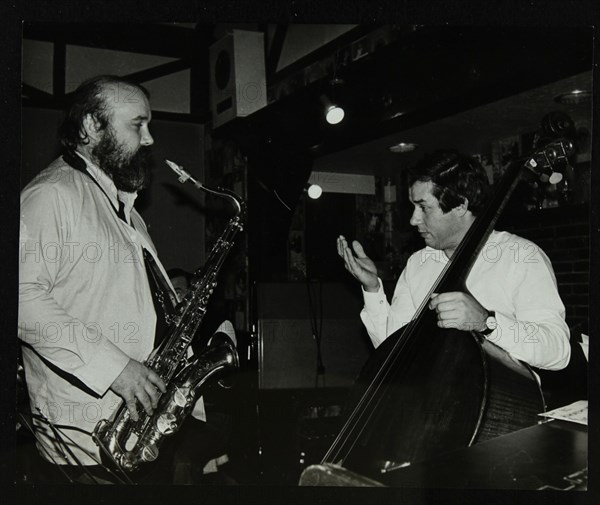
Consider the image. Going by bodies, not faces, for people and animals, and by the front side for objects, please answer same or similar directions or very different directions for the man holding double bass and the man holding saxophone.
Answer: very different directions

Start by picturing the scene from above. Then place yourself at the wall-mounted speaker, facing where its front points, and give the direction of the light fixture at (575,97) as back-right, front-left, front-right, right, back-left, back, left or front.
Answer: back-left

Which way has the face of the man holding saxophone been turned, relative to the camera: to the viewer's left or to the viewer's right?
to the viewer's right

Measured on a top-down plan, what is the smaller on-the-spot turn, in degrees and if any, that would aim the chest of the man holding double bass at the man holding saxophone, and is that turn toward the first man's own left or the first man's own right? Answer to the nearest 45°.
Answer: approximately 45° to the first man's own right

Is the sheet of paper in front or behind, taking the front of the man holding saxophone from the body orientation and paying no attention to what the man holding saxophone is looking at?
in front

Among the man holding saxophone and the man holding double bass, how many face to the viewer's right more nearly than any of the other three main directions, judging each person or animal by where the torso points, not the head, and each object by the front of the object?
1

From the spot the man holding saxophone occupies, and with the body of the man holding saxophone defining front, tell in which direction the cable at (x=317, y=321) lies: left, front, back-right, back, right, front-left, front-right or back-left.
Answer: front

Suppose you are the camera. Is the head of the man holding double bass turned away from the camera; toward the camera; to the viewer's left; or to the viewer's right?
to the viewer's left

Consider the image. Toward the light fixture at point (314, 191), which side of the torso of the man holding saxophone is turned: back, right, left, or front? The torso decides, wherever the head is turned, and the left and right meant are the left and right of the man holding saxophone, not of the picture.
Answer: left

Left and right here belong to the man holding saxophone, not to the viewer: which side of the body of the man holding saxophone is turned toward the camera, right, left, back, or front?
right
